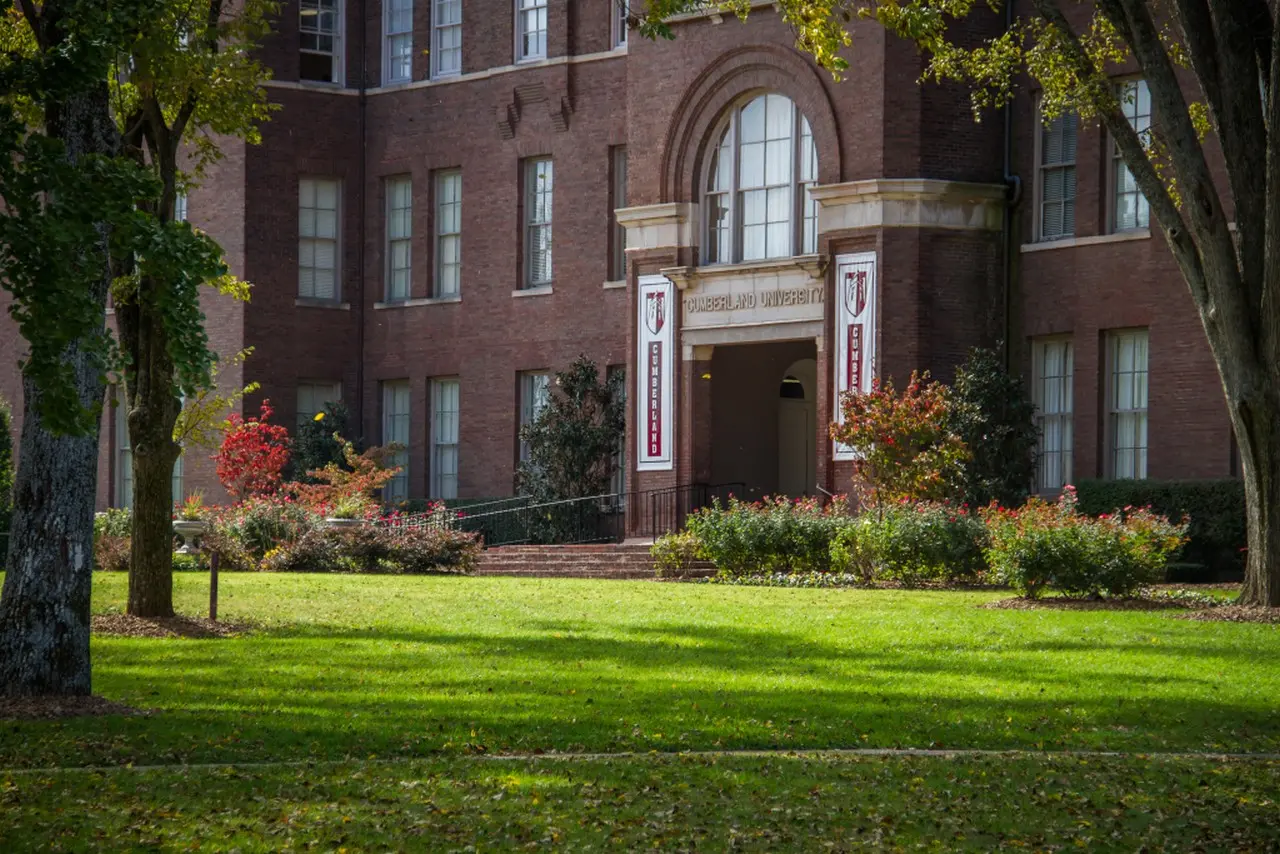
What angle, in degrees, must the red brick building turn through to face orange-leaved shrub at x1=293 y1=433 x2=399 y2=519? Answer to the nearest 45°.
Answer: approximately 45° to its right

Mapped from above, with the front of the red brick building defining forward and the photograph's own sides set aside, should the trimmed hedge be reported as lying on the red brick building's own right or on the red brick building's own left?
on the red brick building's own left

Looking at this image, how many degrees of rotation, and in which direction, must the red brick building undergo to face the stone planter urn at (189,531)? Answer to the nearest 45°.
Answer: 0° — it already faces it

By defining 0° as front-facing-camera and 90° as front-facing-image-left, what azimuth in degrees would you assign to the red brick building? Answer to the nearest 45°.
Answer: approximately 45°

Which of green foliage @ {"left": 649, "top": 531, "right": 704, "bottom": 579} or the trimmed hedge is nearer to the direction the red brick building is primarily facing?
the green foliage
